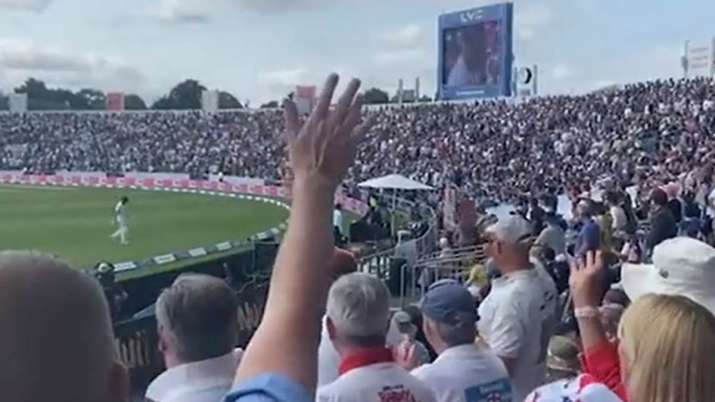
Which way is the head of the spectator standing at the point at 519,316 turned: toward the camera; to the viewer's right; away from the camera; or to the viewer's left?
to the viewer's left

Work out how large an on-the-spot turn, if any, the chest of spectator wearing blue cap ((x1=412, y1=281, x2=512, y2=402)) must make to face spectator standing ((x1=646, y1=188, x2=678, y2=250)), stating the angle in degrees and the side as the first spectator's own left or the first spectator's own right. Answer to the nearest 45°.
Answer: approximately 45° to the first spectator's own right

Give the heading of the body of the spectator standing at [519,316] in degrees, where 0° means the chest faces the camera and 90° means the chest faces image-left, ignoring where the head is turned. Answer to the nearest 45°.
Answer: approximately 135°

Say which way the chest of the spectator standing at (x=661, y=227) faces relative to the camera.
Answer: to the viewer's left

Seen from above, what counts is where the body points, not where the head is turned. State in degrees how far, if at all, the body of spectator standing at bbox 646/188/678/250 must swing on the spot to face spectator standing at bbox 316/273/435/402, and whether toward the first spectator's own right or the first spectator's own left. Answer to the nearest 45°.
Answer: approximately 90° to the first spectator's own left

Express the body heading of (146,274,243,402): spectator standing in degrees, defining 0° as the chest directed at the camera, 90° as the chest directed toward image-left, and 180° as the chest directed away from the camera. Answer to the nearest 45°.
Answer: approximately 135°

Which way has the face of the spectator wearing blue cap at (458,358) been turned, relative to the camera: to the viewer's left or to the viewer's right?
to the viewer's left
